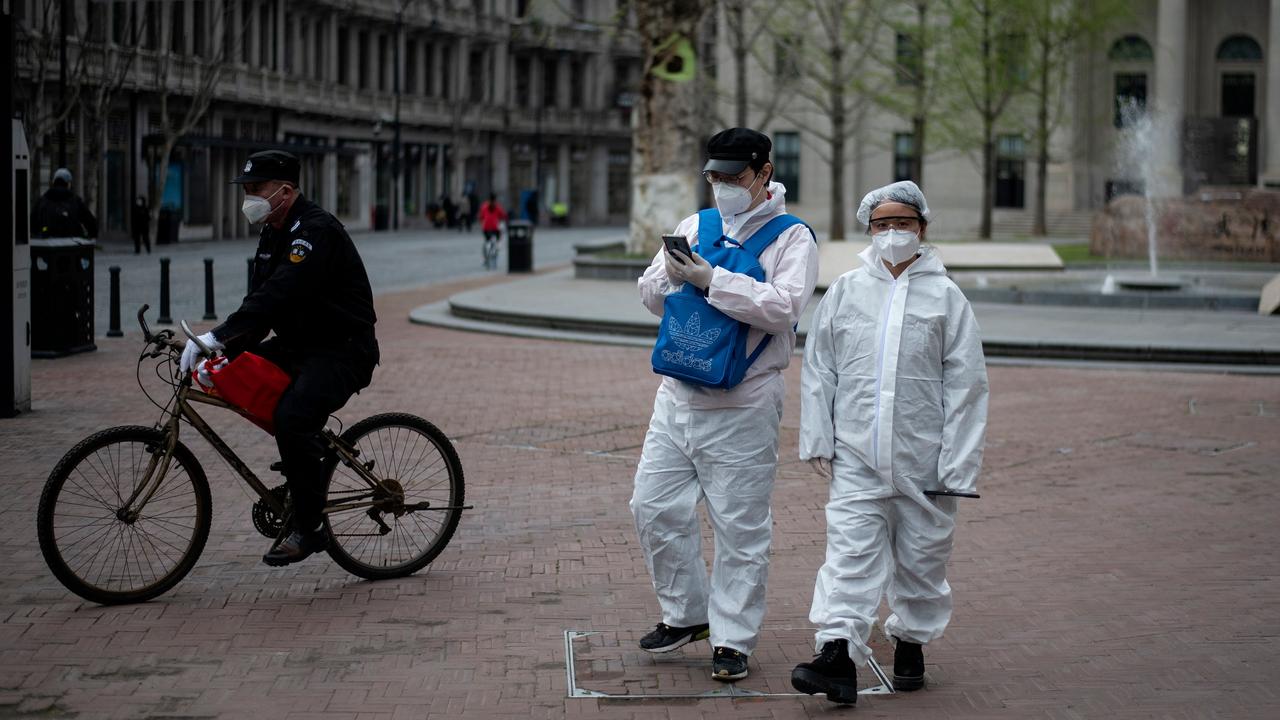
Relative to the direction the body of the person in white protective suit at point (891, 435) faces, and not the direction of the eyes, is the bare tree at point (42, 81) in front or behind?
behind

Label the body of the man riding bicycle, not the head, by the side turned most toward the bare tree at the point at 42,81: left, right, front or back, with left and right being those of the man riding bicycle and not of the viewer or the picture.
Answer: right

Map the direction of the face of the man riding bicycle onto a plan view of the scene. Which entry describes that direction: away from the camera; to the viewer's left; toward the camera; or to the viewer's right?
to the viewer's left

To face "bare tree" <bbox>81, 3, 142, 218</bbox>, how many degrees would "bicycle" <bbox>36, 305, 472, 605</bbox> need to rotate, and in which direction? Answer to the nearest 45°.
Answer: approximately 90° to its right

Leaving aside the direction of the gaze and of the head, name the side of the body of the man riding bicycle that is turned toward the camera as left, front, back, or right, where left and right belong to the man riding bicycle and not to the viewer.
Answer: left

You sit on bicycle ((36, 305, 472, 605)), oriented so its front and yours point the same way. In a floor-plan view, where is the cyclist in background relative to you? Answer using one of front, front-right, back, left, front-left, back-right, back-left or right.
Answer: right

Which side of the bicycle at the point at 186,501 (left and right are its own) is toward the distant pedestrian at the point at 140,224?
right

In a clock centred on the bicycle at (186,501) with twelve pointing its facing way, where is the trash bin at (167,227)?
The trash bin is roughly at 3 o'clock from the bicycle.

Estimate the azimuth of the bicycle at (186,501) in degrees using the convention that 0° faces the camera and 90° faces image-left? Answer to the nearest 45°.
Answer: approximately 90°

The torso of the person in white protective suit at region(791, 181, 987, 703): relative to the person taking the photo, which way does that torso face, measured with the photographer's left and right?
facing the viewer

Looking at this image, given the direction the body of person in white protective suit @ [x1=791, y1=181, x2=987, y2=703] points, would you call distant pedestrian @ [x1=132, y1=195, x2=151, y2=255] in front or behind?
behind

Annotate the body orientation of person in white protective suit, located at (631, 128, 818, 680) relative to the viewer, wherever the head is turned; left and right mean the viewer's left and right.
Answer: facing the viewer and to the left of the viewer

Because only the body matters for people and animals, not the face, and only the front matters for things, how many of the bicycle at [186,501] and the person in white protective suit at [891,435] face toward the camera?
1

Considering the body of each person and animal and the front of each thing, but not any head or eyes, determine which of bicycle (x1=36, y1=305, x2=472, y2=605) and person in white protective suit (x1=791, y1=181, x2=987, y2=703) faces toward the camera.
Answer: the person in white protective suit

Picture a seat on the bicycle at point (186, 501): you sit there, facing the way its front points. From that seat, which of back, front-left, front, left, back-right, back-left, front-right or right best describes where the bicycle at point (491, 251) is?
right

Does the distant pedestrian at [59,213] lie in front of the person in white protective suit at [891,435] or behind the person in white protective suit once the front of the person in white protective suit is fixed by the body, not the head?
behind

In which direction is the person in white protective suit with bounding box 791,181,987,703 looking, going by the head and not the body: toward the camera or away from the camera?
toward the camera
